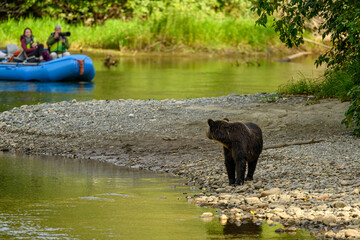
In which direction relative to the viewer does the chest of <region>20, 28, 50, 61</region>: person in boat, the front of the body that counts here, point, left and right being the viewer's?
facing the viewer and to the right of the viewer

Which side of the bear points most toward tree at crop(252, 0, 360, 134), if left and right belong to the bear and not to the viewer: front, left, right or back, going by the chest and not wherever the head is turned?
back

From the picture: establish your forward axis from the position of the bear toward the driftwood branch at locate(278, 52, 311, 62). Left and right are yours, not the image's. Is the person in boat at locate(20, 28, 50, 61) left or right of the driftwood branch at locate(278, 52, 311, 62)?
left

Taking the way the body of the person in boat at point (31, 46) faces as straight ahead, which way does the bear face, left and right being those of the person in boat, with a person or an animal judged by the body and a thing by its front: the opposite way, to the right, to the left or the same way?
to the right

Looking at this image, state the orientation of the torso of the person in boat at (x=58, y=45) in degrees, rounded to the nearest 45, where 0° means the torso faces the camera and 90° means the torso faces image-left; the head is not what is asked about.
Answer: approximately 0°

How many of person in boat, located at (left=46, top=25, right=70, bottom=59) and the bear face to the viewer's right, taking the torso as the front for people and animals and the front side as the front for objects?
0

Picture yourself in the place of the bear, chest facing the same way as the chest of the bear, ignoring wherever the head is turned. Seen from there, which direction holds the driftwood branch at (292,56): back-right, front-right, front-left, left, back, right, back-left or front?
back-right

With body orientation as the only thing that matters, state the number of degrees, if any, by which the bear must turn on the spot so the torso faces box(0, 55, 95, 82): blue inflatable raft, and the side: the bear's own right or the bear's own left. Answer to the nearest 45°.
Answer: approximately 90° to the bear's own right

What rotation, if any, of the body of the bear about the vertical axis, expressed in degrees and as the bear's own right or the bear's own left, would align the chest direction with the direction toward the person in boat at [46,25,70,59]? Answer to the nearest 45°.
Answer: approximately 90° to the bear's own right

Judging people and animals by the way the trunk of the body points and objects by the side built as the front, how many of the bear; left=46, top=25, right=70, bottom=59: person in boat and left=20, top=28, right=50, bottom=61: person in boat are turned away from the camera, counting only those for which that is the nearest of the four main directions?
0

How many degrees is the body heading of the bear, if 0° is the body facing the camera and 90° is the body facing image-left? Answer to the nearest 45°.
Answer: approximately 45°

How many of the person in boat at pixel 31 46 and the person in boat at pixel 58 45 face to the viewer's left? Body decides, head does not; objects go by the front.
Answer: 0
